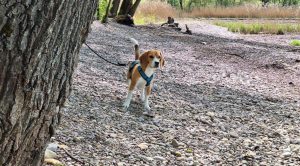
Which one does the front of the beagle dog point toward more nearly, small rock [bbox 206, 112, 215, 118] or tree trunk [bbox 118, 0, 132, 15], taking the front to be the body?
the small rock

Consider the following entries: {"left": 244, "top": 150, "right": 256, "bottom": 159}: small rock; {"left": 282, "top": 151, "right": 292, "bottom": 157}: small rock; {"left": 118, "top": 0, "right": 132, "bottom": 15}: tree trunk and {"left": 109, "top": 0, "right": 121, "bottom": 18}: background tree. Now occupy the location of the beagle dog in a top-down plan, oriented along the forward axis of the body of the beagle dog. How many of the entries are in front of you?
2

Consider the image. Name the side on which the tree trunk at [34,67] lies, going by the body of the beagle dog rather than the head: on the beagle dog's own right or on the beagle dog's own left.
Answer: on the beagle dog's own right

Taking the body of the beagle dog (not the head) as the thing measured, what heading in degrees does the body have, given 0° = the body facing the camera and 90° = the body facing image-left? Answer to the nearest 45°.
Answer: approximately 315°

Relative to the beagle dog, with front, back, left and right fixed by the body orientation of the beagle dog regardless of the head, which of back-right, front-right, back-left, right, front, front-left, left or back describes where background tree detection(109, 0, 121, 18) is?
back-left

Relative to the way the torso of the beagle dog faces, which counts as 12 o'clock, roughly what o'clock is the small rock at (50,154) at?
The small rock is roughly at 2 o'clock from the beagle dog.

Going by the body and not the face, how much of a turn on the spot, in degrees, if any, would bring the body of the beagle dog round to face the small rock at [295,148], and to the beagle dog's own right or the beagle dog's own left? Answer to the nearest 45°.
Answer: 0° — it already faces it

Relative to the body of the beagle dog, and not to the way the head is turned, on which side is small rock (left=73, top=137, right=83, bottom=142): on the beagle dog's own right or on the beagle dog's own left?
on the beagle dog's own right

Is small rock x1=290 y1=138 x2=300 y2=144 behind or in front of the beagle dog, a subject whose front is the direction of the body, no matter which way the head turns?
in front

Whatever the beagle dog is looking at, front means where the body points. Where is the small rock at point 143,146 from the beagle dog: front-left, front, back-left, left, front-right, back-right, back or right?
front-right

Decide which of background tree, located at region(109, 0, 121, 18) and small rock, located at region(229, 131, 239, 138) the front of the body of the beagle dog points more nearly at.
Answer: the small rock
